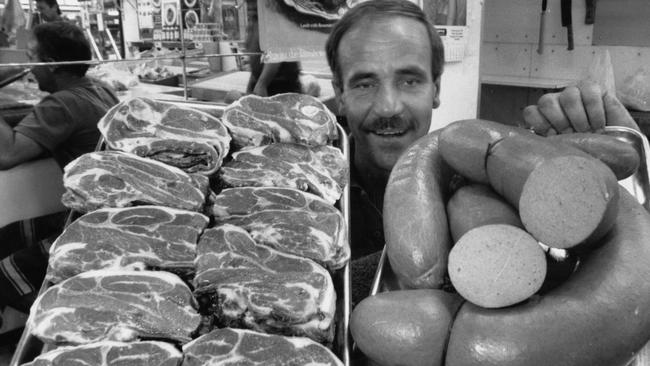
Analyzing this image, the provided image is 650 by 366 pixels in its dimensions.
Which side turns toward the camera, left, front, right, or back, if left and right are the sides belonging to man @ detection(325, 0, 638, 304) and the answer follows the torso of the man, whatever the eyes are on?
front

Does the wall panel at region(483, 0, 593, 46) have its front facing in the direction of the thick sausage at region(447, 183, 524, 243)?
yes

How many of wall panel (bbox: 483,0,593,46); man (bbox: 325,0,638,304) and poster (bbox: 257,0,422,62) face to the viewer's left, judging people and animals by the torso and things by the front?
0

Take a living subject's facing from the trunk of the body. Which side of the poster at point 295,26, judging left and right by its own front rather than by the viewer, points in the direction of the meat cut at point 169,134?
front

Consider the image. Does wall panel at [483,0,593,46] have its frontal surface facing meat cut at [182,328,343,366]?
yes

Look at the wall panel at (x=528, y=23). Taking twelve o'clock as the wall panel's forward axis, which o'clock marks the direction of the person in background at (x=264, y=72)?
The person in background is roughly at 3 o'clock from the wall panel.

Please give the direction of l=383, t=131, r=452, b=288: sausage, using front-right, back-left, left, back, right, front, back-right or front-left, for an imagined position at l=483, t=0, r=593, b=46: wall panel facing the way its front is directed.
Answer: front

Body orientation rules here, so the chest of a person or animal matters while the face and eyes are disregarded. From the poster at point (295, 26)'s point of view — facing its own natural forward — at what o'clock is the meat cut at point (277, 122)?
The meat cut is roughly at 12 o'clock from the poster.

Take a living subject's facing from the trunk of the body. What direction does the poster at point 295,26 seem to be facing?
toward the camera

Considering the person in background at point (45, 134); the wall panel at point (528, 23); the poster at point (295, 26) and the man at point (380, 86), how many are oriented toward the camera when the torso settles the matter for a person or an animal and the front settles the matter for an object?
3
